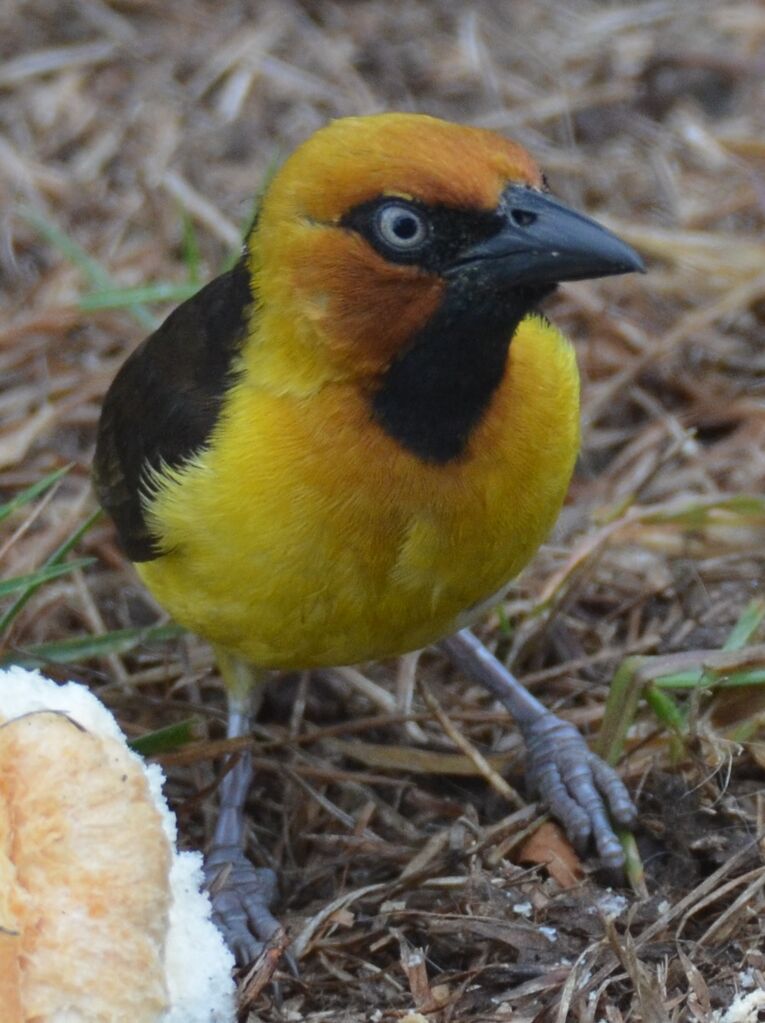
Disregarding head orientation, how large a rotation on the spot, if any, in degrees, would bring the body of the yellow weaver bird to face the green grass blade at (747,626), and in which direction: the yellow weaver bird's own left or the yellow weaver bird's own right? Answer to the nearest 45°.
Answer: approximately 45° to the yellow weaver bird's own left

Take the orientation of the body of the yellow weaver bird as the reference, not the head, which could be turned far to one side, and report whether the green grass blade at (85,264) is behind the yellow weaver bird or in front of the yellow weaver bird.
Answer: behind

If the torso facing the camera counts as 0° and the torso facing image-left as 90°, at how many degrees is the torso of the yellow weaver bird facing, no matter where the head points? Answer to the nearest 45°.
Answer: approximately 315°
